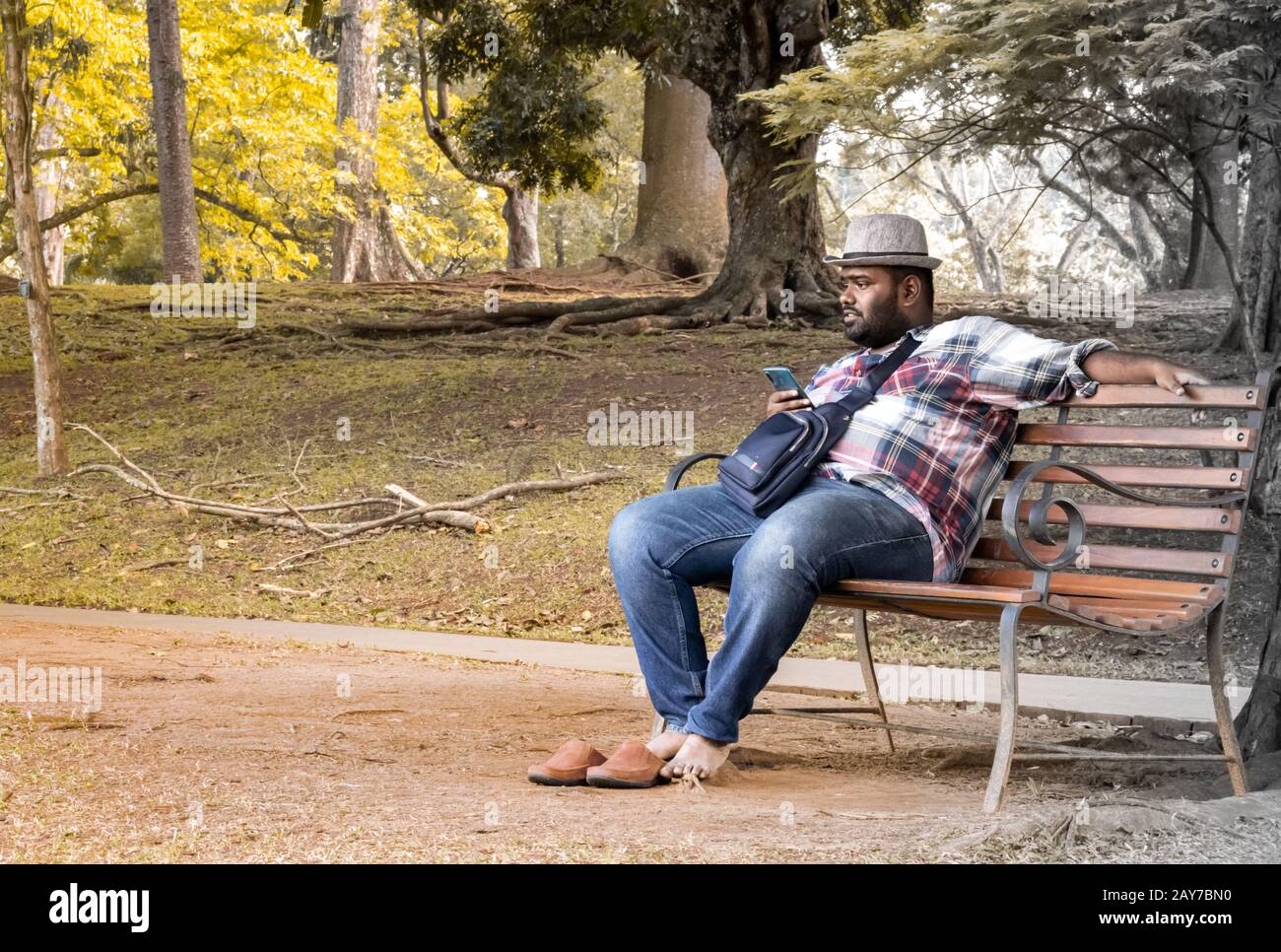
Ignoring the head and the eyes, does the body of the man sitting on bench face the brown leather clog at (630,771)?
yes

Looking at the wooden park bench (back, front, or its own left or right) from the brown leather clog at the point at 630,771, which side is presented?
front

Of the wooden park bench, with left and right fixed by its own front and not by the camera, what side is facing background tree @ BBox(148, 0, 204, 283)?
right

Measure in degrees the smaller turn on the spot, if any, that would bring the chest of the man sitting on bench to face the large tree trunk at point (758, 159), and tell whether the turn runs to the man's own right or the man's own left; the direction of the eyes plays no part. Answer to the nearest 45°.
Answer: approximately 135° to the man's own right

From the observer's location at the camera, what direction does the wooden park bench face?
facing the viewer and to the left of the viewer

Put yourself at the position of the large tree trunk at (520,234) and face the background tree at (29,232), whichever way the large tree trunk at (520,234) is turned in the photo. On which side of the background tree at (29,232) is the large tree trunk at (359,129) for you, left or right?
right

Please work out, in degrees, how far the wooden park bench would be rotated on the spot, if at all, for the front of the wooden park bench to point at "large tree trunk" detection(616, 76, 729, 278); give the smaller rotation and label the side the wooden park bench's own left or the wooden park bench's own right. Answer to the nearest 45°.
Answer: approximately 135° to the wooden park bench's own right

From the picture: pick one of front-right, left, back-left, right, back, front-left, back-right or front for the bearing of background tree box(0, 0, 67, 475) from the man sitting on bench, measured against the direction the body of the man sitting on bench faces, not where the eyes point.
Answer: right

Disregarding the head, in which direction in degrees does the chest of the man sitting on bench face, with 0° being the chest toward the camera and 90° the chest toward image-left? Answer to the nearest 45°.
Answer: approximately 45°

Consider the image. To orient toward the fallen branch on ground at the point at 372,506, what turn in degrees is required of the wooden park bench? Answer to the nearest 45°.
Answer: approximately 90° to its right
